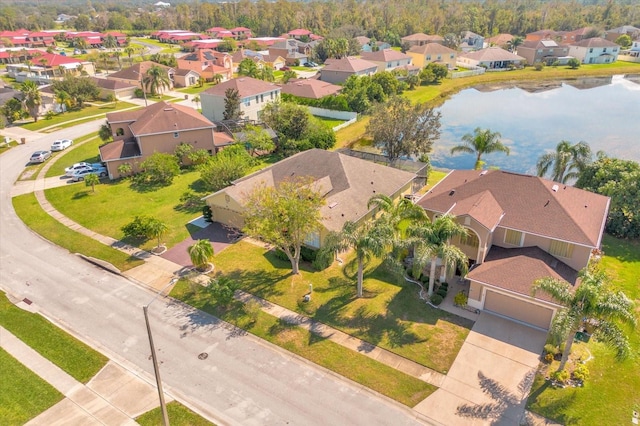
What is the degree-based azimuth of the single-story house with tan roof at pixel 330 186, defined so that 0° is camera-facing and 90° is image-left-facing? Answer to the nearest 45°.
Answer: approximately 45°

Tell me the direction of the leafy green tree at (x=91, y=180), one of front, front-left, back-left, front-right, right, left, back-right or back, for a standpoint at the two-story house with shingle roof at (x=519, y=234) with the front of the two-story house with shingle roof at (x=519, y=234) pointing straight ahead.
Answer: right

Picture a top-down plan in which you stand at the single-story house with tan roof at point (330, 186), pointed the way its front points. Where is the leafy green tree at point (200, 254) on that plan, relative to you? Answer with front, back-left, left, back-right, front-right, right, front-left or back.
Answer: front

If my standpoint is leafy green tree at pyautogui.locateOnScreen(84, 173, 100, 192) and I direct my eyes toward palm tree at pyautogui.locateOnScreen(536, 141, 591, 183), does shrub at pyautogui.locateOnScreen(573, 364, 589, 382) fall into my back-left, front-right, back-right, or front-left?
front-right

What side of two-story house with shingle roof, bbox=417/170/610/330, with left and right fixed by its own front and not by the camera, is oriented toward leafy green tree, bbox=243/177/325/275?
right

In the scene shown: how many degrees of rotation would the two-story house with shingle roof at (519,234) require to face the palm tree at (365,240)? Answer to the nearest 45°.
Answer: approximately 45° to its right

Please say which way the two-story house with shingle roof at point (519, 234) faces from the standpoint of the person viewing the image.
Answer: facing the viewer

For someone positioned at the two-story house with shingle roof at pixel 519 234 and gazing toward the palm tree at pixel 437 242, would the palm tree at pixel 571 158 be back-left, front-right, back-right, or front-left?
back-right

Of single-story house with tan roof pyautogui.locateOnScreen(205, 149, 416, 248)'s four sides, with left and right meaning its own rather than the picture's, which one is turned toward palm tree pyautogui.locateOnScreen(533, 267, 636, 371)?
left

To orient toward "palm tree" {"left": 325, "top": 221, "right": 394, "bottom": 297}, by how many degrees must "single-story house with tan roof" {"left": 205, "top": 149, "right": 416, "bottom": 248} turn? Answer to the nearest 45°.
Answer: approximately 45° to its left

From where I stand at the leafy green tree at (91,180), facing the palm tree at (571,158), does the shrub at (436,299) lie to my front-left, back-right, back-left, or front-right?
front-right

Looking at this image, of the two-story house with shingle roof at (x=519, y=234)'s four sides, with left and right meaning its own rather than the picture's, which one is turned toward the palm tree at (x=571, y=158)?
back

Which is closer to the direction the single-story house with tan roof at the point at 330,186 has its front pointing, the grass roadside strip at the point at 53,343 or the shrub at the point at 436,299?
the grass roadside strip

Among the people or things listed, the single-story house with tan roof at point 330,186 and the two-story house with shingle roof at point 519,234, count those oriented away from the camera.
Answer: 0

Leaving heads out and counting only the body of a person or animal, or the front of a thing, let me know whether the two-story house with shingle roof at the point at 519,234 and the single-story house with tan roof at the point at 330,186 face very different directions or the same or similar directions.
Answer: same or similar directions

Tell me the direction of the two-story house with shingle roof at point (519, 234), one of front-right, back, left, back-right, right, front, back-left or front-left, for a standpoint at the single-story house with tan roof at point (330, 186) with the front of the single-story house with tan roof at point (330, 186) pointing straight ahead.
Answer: left
